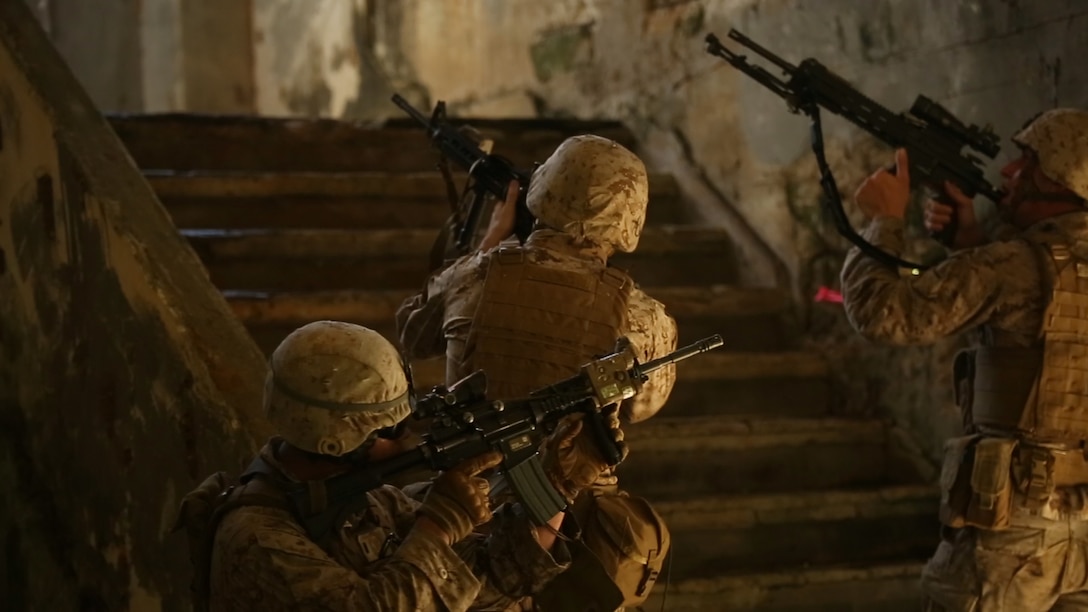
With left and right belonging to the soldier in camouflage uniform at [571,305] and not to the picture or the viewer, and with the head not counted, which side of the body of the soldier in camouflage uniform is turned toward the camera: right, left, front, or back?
back

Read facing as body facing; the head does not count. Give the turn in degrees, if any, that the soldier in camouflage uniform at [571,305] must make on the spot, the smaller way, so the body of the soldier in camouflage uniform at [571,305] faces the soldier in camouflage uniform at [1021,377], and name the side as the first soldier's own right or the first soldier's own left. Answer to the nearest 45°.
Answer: approximately 90° to the first soldier's own right

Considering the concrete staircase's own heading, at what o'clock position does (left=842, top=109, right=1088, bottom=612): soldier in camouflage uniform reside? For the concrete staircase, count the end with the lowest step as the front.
The soldier in camouflage uniform is roughly at 11 o'clock from the concrete staircase.

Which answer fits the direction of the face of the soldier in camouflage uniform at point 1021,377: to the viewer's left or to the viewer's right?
to the viewer's left

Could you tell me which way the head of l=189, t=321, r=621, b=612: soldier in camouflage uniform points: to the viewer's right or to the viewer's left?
to the viewer's right
